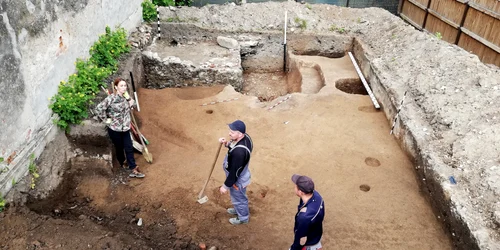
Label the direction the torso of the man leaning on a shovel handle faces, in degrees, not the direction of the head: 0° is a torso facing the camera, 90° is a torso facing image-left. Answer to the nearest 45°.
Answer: approximately 90°

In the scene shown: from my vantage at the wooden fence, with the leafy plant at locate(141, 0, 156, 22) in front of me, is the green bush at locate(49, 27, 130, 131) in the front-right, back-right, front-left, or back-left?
front-left

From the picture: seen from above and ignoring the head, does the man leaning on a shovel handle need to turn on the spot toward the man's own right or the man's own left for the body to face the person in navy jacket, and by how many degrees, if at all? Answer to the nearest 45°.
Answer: approximately 135° to the man's own left

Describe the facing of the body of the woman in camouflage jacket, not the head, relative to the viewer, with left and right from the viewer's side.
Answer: facing the viewer and to the right of the viewer

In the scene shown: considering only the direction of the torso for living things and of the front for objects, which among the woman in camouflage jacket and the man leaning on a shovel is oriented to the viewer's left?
the man leaning on a shovel

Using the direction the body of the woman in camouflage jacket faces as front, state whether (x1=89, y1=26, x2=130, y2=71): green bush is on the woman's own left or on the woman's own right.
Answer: on the woman's own left

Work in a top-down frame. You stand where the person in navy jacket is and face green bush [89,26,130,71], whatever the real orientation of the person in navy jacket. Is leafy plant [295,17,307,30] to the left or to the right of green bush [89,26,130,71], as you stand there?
right

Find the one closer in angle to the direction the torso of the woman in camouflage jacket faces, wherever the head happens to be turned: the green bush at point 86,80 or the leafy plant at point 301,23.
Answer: the leafy plant

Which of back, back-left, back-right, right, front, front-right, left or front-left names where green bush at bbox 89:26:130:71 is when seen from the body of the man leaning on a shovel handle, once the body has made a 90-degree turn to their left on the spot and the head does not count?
back-right

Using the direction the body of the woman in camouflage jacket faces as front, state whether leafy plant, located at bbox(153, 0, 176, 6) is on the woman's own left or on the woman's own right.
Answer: on the woman's own left

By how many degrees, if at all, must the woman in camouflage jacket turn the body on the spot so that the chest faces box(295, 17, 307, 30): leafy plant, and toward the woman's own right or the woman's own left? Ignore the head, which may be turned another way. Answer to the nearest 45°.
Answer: approximately 90° to the woman's own left

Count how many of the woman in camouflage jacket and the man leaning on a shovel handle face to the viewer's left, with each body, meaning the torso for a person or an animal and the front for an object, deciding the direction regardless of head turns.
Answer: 1

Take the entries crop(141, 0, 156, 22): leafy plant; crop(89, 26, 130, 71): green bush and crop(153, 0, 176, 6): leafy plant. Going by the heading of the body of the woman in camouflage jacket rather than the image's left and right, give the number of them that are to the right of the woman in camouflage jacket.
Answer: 0
